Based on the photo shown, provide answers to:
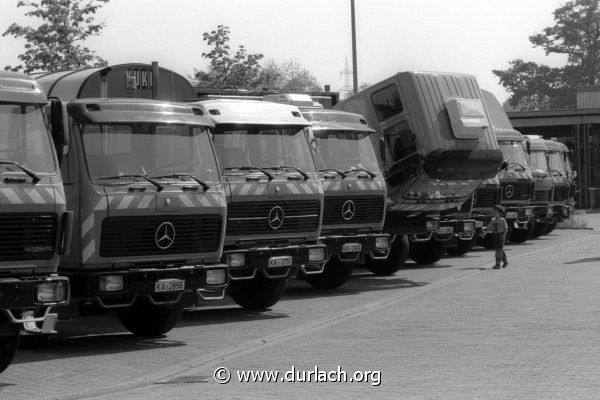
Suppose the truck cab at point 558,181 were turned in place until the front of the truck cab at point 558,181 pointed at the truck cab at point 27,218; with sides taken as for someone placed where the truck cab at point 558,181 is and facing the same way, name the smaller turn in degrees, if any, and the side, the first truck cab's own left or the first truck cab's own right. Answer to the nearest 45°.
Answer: approximately 45° to the first truck cab's own right

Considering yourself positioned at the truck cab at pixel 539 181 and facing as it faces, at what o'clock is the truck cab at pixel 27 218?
the truck cab at pixel 27 218 is roughly at 2 o'clock from the truck cab at pixel 539 181.

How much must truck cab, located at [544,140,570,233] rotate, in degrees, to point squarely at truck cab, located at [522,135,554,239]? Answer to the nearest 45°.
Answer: approximately 45° to its right

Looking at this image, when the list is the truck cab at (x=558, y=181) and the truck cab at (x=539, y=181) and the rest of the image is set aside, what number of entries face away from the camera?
0

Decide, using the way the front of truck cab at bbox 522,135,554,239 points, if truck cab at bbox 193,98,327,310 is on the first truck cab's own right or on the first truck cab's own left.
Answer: on the first truck cab's own right

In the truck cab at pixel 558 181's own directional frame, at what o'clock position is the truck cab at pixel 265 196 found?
the truck cab at pixel 265 196 is roughly at 2 o'clock from the truck cab at pixel 558 181.

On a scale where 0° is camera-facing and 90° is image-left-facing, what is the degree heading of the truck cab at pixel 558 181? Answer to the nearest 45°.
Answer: approximately 315°

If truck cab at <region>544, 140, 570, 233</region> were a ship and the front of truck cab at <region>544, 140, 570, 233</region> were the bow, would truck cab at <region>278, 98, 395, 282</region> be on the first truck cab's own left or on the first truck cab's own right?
on the first truck cab's own right

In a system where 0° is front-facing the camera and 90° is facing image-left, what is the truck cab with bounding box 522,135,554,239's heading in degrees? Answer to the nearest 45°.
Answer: approximately 315°
